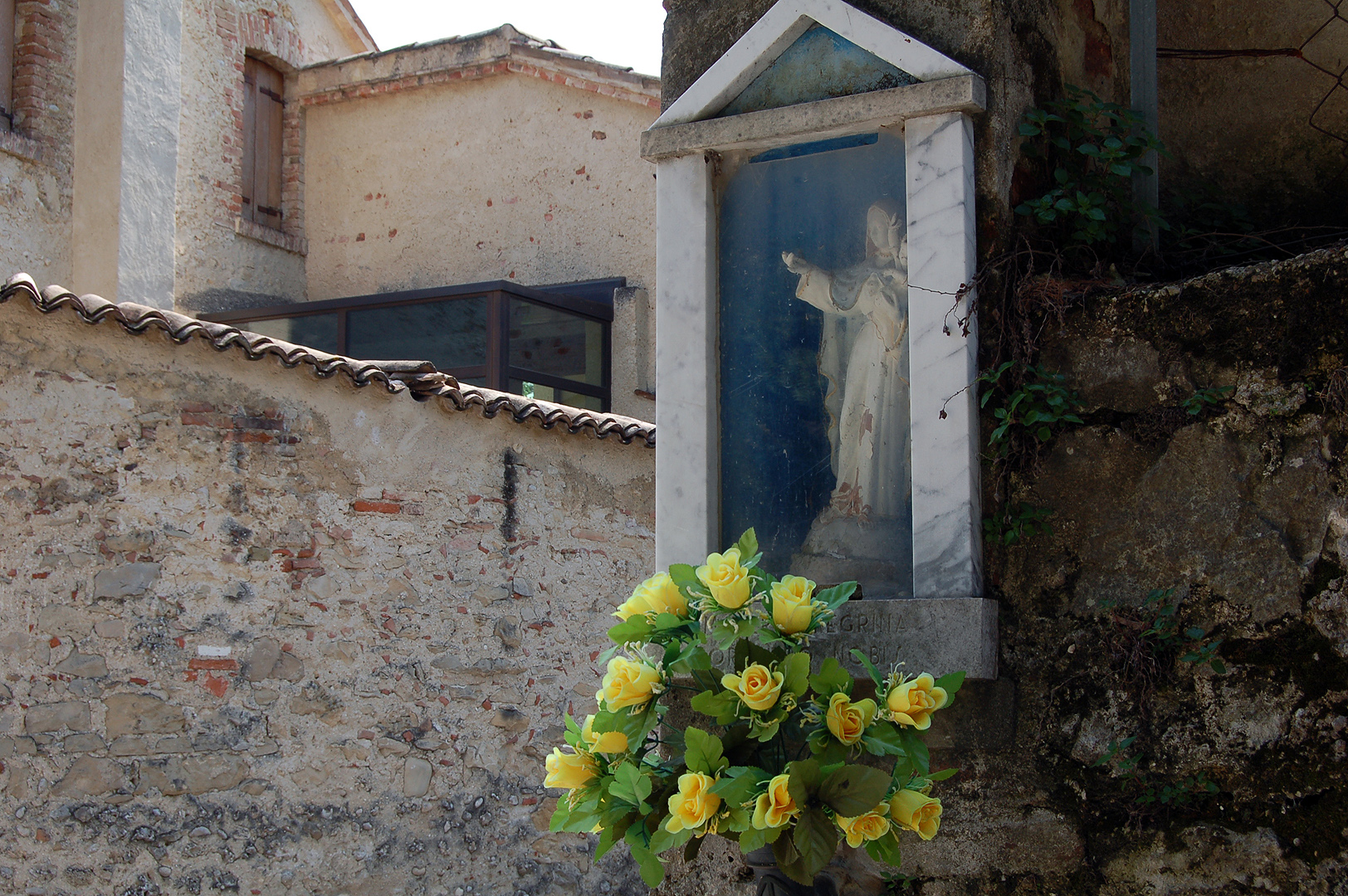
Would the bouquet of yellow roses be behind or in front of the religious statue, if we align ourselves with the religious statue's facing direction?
in front

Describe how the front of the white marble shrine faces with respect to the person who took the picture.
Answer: facing the viewer and to the left of the viewer
